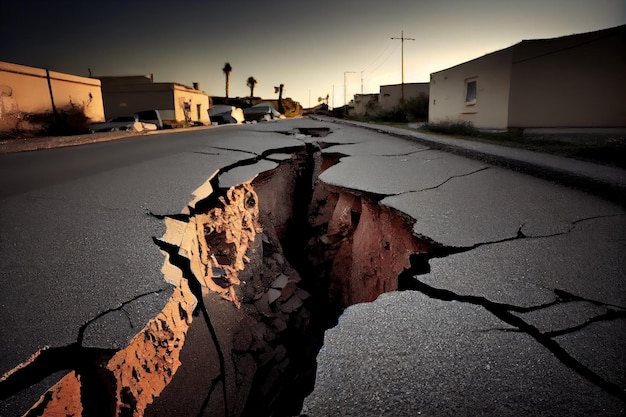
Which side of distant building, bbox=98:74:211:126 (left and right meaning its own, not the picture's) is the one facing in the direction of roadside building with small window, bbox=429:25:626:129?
front

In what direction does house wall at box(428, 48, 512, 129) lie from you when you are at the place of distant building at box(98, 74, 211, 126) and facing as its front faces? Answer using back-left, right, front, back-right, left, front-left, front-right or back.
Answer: front

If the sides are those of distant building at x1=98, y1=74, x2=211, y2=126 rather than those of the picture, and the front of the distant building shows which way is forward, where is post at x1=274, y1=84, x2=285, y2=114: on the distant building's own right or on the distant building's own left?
on the distant building's own left

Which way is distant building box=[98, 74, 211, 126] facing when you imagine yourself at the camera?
facing the viewer and to the right of the viewer

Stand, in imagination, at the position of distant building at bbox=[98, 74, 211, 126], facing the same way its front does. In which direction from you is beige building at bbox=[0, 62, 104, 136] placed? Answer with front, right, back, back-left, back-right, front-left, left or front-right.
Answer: front-right

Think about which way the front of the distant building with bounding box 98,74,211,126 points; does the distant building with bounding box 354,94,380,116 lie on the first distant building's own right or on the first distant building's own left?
on the first distant building's own left
